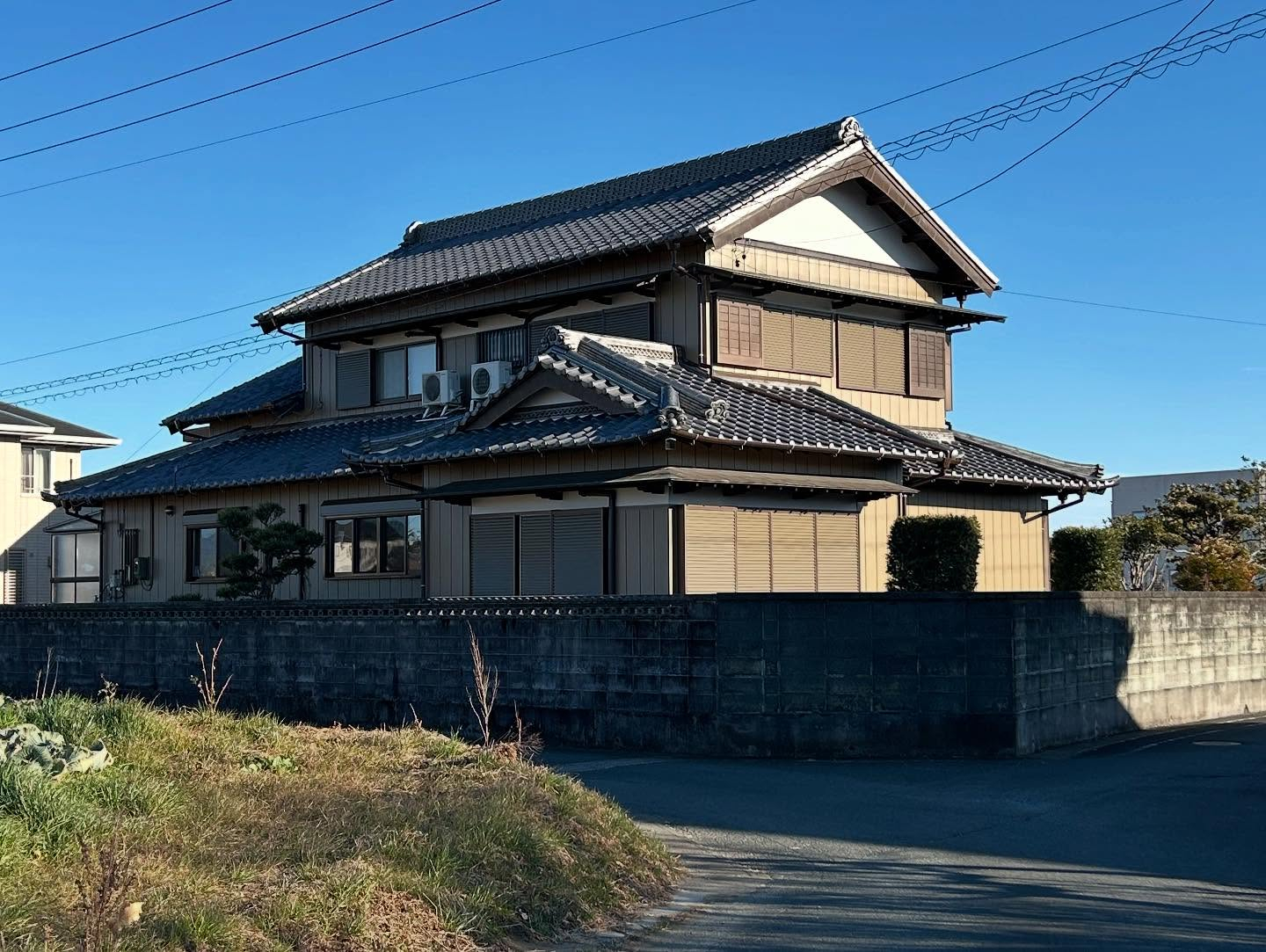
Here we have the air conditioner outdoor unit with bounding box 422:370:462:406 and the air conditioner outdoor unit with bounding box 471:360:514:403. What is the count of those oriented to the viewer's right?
0

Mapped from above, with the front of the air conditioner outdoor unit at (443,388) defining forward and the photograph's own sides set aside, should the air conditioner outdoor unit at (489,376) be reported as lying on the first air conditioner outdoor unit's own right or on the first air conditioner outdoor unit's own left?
on the first air conditioner outdoor unit's own left

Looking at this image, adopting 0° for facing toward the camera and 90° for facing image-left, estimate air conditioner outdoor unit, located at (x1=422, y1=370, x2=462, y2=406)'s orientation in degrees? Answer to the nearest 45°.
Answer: approximately 45°

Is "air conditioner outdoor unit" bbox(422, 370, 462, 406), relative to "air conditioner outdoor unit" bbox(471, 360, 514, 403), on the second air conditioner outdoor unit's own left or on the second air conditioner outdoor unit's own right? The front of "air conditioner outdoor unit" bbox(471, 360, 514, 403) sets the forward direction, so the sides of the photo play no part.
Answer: on the second air conditioner outdoor unit's own right

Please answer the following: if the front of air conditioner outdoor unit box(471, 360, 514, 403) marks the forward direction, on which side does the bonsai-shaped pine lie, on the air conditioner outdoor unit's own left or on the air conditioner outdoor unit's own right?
on the air conditioner outdoor unit's own right

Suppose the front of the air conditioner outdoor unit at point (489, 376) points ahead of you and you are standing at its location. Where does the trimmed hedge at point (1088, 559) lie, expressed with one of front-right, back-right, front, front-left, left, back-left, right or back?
back-left

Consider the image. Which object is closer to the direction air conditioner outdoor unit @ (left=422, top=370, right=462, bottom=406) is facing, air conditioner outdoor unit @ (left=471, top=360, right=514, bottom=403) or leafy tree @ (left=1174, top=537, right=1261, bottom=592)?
the air conditioner outdoor unit

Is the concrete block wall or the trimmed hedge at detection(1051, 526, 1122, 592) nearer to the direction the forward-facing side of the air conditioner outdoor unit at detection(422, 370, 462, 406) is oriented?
the concrete block wall

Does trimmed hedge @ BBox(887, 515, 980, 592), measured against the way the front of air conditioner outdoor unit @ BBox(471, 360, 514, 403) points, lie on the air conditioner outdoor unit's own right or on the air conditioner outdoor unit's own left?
on the air conditioner outdoor unit's own left
